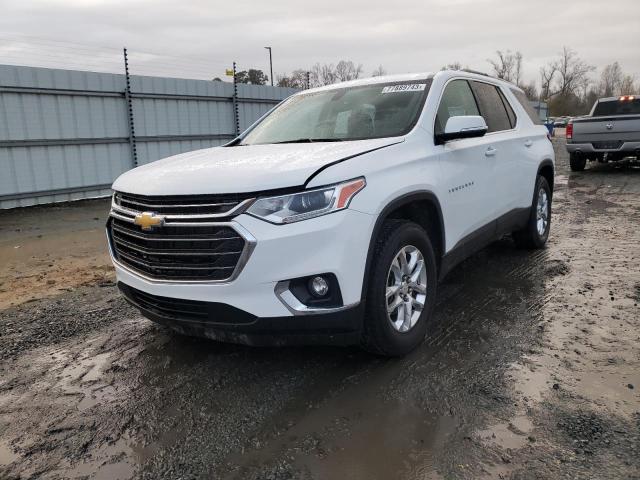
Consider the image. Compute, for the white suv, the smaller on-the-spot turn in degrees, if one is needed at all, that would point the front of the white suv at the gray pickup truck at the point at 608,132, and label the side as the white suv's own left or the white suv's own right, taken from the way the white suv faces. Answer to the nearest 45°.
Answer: approximately 180°

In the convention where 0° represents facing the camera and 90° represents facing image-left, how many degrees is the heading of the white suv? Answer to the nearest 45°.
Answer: approximately 45°

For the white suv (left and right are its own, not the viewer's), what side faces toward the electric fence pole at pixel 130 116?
right

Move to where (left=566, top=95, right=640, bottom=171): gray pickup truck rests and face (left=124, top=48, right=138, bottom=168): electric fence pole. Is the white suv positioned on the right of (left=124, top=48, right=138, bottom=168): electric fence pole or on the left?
left

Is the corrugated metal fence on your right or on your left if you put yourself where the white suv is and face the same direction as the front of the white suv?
on your right
